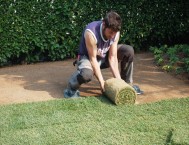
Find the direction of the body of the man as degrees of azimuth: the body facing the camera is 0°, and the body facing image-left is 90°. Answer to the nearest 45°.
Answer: approximately 315°

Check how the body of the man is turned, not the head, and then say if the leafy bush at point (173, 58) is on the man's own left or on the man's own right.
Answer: on the man's own left
